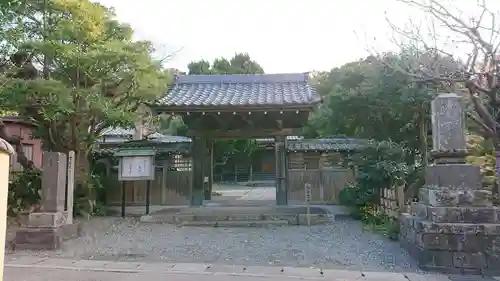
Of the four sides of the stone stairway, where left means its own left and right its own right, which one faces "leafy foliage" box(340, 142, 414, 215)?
left

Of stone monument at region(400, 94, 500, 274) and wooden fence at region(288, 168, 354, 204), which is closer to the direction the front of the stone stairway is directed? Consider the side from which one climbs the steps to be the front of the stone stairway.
the stone monument

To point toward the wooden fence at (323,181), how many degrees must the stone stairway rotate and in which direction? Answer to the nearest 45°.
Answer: approximately 135° to its left

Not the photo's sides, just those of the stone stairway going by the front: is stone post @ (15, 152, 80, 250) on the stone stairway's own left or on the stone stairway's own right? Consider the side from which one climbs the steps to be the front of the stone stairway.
on the stone stairway's own right

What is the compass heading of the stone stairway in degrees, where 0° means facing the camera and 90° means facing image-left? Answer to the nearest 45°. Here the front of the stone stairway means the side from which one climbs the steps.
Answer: approximately 0°

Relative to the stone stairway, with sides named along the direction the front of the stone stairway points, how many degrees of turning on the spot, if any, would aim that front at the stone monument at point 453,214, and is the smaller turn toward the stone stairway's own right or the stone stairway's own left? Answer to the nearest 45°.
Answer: approximately 45° to the stone stairway's own left

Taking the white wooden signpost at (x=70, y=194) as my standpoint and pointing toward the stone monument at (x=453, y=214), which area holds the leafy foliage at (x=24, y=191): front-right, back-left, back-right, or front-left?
back-left

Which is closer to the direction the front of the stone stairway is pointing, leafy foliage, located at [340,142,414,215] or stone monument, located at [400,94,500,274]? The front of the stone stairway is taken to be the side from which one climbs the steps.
the stone monument
